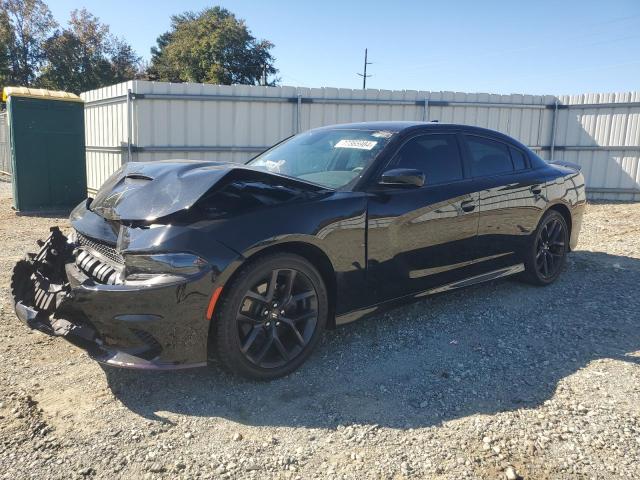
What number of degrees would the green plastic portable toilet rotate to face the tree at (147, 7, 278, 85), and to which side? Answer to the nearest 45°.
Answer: approximately 180°

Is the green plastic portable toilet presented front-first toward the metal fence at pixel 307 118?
no

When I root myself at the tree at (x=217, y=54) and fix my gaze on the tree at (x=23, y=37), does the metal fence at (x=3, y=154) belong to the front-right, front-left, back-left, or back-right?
front-left

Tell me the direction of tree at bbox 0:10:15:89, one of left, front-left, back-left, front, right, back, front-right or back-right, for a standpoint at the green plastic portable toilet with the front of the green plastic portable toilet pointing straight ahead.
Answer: back

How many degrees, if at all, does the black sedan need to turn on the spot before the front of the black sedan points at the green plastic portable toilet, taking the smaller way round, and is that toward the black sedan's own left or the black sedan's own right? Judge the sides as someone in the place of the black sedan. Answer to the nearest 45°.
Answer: approximately 90° to the black sedan's own right

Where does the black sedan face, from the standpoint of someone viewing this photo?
facing the viewer and to the left of the viewer

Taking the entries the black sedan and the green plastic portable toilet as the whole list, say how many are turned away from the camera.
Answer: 0

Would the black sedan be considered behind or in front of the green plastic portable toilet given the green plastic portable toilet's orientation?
in front

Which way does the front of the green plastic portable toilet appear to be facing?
toward the camera

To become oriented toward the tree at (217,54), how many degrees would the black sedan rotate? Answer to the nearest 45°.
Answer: approximately 135° to its right

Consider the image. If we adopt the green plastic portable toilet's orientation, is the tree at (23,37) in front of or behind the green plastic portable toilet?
behind

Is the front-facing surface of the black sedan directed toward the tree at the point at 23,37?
no

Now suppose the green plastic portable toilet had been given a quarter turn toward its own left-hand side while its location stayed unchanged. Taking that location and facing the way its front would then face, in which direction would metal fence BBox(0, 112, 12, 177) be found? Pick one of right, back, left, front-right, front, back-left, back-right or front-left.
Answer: left

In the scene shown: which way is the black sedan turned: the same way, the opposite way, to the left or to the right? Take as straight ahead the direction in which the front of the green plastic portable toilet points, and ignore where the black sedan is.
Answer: to the right

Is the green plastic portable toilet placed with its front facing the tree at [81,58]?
no
